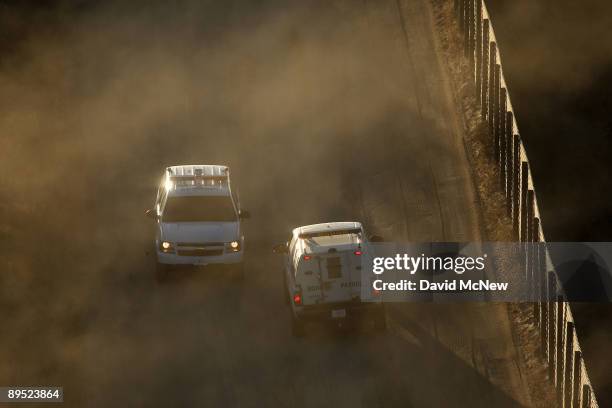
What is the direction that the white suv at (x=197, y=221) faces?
toward the camera

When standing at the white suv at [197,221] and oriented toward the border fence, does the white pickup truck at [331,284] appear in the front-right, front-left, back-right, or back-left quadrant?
front-right

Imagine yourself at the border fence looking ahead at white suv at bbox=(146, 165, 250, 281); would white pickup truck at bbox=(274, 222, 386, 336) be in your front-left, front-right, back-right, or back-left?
front-left

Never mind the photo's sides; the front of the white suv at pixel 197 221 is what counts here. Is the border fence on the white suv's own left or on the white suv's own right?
on the white suv's own left

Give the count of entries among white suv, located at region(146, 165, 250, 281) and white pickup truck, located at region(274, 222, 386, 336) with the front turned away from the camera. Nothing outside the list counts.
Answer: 1

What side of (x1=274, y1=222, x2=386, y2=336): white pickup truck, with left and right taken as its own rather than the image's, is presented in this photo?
back

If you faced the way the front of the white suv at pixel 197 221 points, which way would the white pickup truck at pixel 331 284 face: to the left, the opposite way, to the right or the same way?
the opposite way

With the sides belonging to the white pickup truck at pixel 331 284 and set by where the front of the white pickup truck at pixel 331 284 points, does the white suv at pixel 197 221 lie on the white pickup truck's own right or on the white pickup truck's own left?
on the white pickup truck's own left

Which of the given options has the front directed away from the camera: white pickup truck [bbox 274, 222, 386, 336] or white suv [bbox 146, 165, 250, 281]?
white pickup truck [bbox 274, 222, 386, 336]

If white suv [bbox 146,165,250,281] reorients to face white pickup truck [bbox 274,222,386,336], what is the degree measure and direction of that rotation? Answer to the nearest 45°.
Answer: approximately 45° to its left
